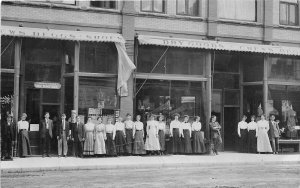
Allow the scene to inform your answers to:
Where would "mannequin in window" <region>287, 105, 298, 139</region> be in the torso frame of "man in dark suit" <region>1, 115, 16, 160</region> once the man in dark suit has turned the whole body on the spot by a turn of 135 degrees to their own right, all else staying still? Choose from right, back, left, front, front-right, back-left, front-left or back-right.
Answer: back-right

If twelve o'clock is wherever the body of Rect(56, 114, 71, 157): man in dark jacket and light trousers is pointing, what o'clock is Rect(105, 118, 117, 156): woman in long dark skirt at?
The woman in long dark skirt is roughly at 9 o'clock from the man in dark jacket and light trousers.

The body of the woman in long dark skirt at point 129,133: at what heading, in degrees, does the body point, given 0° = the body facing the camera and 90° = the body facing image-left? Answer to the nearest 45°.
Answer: approximately 0°

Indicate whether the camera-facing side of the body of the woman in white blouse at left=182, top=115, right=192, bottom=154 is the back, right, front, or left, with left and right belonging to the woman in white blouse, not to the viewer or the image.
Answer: front

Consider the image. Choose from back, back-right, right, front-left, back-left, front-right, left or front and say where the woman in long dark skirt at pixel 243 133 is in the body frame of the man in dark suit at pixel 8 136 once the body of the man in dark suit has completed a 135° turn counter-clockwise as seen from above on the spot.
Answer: front-right

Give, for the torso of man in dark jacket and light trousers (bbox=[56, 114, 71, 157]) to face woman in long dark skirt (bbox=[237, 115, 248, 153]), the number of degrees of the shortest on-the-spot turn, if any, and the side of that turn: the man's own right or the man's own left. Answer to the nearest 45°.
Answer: approximately 90° to the man's own left

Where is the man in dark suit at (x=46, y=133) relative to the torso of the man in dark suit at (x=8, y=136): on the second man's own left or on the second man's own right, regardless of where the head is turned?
on the second man's own left

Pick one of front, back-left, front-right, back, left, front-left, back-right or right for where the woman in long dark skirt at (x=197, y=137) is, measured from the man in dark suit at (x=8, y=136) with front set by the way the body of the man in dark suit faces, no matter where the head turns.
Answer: left

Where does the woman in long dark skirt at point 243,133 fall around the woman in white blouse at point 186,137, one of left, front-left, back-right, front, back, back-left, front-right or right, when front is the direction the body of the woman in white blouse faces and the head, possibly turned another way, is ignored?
back-left

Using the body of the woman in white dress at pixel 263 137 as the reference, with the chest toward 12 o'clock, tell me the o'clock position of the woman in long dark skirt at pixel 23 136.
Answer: The woman in long dark skirt is roughly at 2 o'clock from the woman in white dress.

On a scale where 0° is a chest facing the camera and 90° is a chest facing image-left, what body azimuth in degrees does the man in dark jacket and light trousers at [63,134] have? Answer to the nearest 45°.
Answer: approximately 0°

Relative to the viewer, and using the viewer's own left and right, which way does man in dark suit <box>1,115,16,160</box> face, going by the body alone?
facing the viewer
